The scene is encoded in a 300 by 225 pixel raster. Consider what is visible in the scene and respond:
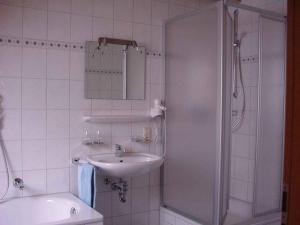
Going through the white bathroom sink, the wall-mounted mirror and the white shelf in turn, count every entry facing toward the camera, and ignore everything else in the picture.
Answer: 3

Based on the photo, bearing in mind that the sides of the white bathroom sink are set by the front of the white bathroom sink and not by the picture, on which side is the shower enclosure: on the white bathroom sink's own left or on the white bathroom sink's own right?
on the white bathroom sink's own left

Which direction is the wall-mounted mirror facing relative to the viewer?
toward the camera

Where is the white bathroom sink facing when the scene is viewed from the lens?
facing the viewer

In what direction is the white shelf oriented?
toward the camera

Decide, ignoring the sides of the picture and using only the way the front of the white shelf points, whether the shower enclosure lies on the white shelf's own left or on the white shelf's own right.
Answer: on the white shelf's own left

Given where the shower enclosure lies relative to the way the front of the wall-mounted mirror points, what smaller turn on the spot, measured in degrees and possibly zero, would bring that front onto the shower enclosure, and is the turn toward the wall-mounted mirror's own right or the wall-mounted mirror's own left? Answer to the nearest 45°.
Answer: approximately 90° to the wall-mounted mirror's own left
